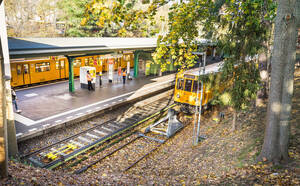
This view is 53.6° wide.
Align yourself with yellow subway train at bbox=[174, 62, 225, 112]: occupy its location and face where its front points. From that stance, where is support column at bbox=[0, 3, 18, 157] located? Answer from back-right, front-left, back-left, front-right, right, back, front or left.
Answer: front

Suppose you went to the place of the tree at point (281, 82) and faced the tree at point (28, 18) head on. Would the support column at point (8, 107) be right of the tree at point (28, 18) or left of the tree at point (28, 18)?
left

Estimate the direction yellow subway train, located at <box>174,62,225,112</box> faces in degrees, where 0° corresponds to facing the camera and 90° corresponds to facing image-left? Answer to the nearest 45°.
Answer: approximately 45°

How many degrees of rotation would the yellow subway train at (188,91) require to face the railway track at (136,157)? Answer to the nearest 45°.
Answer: approximately 45° to its left

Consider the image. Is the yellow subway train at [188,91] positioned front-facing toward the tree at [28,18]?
no

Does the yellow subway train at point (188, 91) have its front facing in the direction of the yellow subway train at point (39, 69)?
no

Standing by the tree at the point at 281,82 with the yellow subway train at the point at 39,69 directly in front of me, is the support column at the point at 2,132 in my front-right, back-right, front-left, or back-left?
front-left

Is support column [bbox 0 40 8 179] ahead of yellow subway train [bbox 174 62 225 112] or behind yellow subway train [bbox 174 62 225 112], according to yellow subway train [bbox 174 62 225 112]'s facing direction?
ahead
